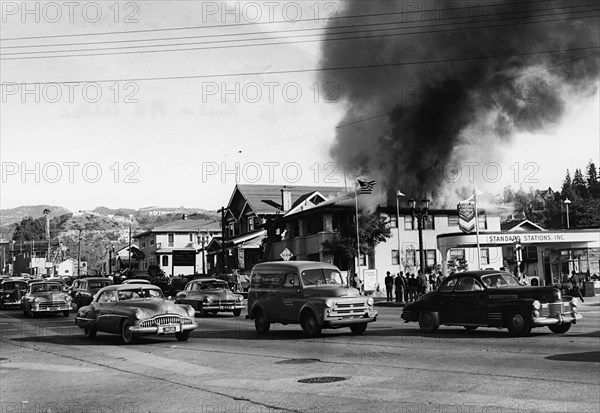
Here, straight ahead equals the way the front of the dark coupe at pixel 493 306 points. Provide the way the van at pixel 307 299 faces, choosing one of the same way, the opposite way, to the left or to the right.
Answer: the same way

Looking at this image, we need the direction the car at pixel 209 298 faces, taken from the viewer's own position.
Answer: facing the viewer and to the right of the viewer

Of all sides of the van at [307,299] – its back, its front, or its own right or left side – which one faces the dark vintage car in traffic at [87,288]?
back

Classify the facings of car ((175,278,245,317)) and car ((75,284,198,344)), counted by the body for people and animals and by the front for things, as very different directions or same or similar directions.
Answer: same or similar directions

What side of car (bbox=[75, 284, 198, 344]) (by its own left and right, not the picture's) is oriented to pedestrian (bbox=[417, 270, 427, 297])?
left

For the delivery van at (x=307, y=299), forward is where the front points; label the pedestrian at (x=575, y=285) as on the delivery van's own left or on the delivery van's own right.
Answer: on the delivery van's own left

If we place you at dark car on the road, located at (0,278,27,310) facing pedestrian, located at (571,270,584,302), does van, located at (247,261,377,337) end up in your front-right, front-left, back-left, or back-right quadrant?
front-right

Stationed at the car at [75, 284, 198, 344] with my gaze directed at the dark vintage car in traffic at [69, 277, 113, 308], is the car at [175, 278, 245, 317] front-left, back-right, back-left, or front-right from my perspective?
front-right

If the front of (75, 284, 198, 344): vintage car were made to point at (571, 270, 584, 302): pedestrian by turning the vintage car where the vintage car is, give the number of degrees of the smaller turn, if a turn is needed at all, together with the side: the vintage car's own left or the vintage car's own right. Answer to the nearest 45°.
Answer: approximately 90° to the vintage car's own left

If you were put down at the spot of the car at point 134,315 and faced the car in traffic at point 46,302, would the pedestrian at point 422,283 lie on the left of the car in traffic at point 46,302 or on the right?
right

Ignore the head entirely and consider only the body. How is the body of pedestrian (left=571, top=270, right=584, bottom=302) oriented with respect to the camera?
to the viewer's left

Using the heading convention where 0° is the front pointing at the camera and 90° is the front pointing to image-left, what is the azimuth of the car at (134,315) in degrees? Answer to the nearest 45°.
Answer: approximately 315°
